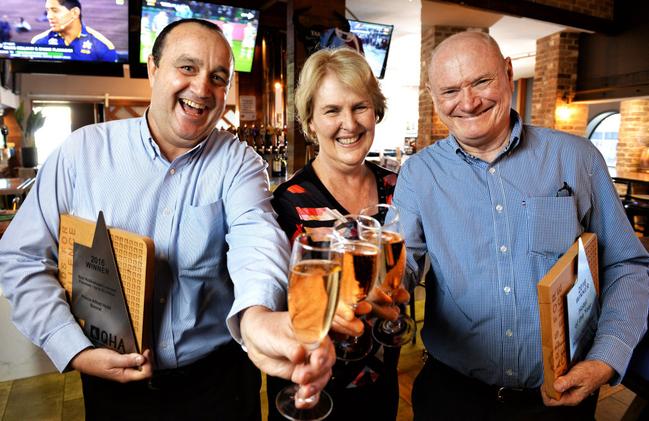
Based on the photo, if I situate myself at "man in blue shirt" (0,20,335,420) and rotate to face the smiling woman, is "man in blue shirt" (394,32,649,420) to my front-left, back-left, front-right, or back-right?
front-right

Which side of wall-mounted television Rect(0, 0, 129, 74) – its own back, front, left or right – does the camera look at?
front

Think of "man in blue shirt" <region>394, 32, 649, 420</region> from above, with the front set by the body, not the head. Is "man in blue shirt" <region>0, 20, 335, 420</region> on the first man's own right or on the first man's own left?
on the first man's own right

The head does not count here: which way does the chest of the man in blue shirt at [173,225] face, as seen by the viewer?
toward the camera

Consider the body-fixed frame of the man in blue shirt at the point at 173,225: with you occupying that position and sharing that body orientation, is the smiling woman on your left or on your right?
on your left

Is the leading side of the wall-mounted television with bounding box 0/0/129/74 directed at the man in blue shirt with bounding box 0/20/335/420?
yes

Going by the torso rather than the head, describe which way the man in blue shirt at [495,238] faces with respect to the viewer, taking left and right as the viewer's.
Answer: facing the viewer

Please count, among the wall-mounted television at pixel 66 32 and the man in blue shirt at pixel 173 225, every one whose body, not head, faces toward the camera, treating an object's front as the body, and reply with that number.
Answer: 2

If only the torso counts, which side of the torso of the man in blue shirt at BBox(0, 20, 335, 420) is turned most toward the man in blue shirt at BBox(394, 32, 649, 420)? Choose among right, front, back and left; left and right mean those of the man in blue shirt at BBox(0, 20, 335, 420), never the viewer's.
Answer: left

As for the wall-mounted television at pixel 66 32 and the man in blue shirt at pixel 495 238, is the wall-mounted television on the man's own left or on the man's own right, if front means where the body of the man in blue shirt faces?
on the man's own right

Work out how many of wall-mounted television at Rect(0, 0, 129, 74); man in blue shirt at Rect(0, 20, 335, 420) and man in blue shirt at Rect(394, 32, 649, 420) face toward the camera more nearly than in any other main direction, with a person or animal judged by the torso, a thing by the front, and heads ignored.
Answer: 3

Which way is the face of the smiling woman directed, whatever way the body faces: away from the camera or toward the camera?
toward the camera

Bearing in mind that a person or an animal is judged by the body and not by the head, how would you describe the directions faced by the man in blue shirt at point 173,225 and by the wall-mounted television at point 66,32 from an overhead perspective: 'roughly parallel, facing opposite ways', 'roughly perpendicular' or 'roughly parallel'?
roughly parallel
